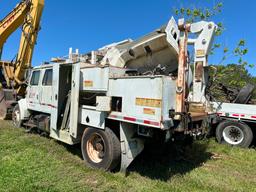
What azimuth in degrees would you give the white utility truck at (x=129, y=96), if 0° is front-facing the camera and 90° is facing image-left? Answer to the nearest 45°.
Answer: approximately 135°
